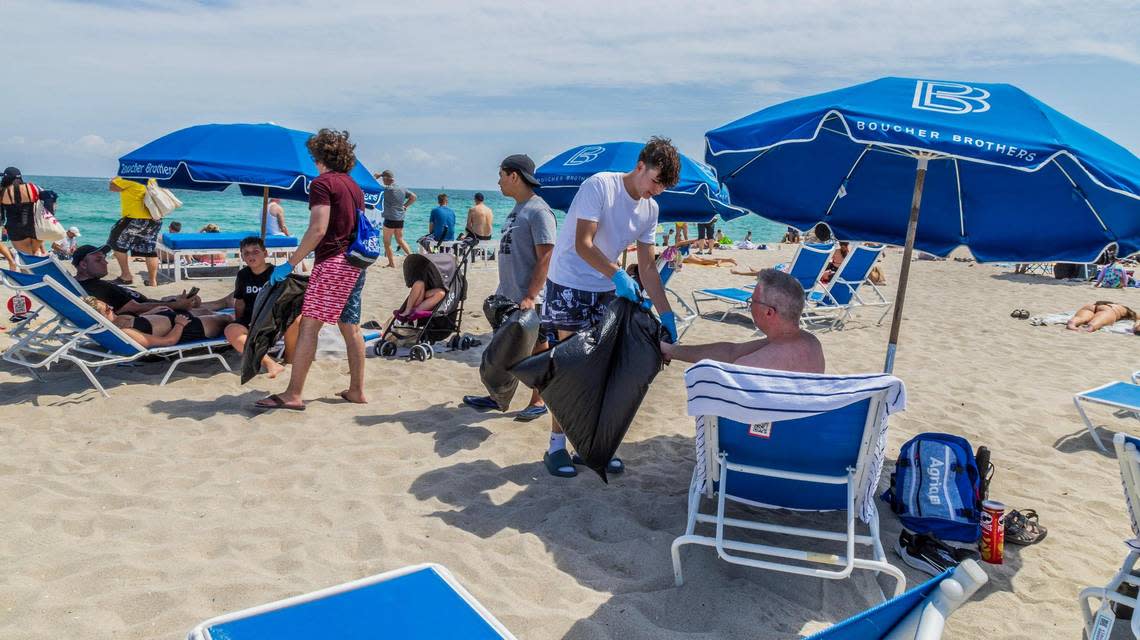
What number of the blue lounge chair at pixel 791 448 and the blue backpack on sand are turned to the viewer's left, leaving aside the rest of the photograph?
0

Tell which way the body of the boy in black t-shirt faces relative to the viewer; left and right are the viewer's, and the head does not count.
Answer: facing the viewer

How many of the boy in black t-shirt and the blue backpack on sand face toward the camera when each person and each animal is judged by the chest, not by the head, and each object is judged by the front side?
2

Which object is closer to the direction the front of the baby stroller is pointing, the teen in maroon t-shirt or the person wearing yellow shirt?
the teen in maroon t-shirt

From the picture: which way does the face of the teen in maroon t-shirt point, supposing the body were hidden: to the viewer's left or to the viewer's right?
to the viewer's left

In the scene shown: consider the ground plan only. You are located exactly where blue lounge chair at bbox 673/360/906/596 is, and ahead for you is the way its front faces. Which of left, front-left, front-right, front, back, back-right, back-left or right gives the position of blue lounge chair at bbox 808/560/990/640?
back

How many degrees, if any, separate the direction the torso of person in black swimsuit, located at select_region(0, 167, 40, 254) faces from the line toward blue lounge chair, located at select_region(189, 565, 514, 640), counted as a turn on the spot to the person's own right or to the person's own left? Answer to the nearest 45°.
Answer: approximately 180°

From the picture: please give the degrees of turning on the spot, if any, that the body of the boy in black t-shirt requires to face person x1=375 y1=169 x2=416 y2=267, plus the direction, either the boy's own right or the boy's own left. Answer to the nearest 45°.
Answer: approximately 180°

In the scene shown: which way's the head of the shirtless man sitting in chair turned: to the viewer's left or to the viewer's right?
to the viewer's left

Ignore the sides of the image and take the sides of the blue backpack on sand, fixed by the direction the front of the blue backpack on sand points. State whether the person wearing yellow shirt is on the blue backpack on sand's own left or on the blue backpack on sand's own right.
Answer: on the blue backpack on sand's own right

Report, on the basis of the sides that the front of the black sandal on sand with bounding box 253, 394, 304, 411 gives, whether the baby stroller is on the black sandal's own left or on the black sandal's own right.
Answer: on the black sandal's own right

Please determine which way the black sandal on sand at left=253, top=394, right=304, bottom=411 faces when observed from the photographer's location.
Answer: facing to the left of the viewer

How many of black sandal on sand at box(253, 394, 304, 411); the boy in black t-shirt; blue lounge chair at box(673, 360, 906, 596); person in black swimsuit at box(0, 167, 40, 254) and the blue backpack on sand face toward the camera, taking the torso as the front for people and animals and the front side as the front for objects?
2

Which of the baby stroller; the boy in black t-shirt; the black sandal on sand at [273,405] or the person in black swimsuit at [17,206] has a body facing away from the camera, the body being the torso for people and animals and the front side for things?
the person in black swimsuit

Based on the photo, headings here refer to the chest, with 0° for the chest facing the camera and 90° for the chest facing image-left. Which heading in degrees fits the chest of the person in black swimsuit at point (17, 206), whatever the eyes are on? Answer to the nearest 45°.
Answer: approximately 180°

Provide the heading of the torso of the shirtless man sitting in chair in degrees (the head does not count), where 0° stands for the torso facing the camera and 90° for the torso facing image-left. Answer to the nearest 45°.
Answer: approximately 135°

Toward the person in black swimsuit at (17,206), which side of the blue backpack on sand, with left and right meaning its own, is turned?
right
